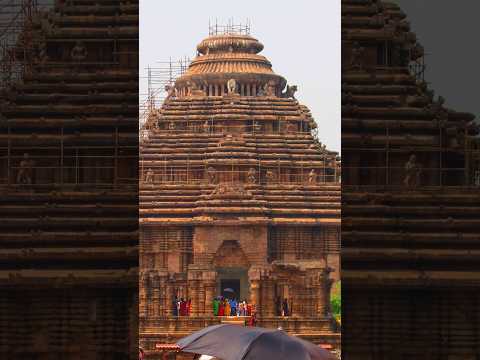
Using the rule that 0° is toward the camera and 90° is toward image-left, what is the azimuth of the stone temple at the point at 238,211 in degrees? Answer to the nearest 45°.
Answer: approximately 0°
